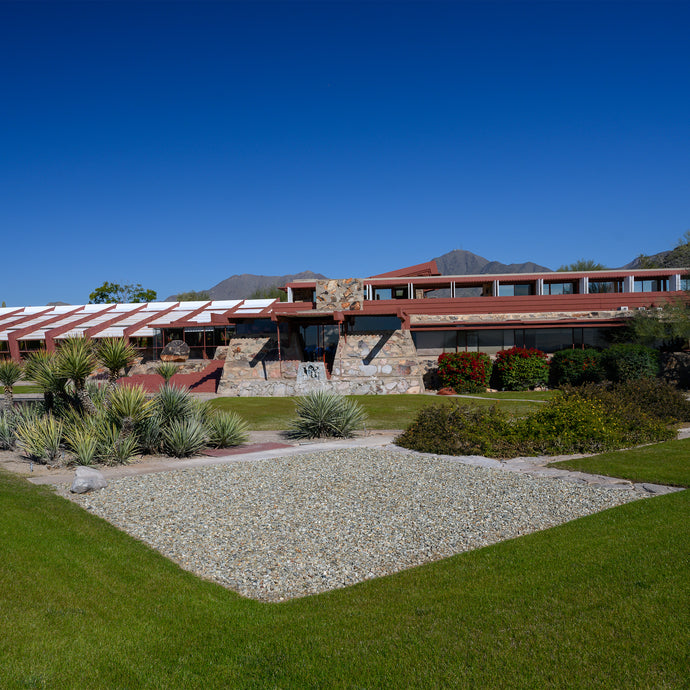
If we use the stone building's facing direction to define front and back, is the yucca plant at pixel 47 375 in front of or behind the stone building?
in front

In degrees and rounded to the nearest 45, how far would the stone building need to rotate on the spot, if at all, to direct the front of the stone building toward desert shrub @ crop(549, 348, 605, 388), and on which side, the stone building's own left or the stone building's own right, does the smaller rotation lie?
approximately 45° to the stone building's own left

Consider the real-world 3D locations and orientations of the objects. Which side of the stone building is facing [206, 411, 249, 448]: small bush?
front

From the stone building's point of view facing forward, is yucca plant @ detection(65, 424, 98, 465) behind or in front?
in front

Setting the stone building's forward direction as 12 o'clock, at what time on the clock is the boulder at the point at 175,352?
The boulder is roughly at 4 o'clock from the stone building.

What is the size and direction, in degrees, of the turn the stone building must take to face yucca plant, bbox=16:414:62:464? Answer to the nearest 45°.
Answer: approximately 45° to its right

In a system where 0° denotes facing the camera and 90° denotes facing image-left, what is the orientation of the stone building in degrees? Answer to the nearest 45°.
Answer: approximately 0°

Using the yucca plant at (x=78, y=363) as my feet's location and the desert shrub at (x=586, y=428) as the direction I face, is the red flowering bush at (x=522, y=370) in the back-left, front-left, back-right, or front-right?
front-left

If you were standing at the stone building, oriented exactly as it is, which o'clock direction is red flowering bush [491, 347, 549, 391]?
The red flowering bush is roughly at 10 o'clock from the stone building.

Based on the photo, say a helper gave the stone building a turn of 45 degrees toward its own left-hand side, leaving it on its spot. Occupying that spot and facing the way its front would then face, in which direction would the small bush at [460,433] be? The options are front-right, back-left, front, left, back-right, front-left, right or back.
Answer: front-right

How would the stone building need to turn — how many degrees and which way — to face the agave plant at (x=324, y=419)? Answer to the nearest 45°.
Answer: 0° — it already faces it

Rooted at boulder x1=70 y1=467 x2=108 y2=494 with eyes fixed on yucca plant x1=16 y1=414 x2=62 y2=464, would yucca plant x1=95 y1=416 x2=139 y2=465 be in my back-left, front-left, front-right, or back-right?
front-right

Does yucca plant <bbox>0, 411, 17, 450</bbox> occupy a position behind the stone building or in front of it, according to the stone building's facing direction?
in front
